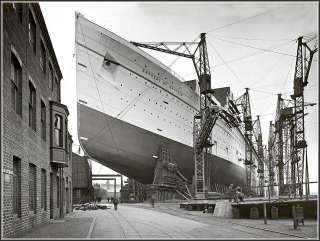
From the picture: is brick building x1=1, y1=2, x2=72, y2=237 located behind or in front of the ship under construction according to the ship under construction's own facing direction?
in front

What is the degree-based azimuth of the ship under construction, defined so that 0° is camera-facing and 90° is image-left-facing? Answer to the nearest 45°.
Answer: approximately 45°

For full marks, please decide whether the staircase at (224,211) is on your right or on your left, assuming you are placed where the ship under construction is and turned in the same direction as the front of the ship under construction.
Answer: on your left

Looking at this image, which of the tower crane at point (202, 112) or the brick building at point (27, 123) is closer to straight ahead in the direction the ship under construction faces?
the brick building
